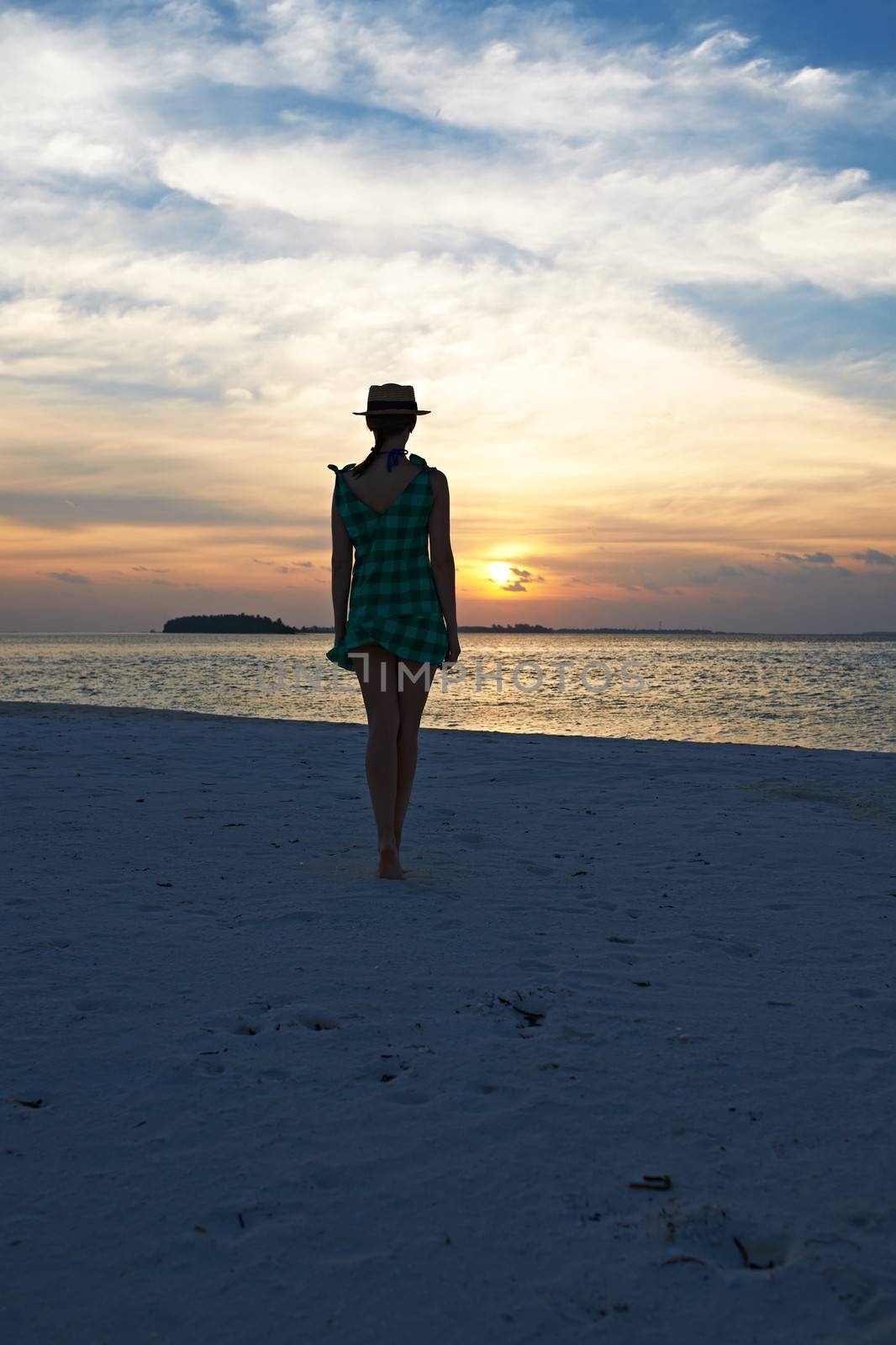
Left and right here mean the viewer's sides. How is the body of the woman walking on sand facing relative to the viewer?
facing away from the viewer

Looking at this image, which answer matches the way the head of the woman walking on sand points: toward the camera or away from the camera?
away from the camera
